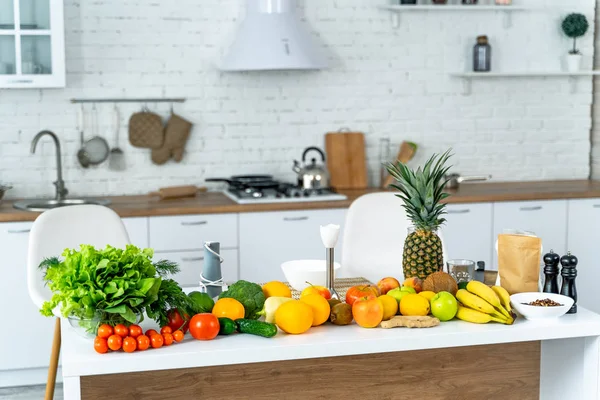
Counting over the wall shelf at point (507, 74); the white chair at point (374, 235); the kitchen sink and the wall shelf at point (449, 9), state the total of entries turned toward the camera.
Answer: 4

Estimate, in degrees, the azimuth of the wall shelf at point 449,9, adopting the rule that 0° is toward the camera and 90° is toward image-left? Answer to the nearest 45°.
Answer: approximately 0°

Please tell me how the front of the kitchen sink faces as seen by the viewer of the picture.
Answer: facing the viewer

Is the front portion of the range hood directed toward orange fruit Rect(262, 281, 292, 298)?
yes

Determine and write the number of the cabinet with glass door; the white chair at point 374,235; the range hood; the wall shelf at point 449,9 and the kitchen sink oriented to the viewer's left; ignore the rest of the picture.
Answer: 0

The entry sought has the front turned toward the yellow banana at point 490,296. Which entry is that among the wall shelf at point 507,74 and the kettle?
the wall shelf

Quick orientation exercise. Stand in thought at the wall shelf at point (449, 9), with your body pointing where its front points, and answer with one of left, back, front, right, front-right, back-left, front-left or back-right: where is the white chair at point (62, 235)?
front-right

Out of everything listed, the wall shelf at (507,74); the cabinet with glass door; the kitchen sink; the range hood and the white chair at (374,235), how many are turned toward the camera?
5

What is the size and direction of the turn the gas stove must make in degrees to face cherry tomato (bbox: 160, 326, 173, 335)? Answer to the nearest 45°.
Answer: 0° — it already faces it

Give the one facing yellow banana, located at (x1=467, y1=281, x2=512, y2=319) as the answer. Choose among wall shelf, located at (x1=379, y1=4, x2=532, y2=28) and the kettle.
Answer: the wall shelf

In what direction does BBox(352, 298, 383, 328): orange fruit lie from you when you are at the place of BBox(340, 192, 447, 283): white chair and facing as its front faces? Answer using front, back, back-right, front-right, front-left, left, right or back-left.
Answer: front

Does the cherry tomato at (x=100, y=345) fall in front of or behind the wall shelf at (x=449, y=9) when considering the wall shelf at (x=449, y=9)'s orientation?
in front

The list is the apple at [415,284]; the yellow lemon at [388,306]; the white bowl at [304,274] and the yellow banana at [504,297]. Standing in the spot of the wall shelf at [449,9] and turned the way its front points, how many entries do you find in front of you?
4

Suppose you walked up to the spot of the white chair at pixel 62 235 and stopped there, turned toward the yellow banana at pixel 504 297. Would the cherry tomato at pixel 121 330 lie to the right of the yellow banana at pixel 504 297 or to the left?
right

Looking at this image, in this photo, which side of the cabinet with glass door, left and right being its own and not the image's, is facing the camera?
front

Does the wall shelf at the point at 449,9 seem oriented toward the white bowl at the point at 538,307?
yes

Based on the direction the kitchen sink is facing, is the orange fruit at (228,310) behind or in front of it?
in front

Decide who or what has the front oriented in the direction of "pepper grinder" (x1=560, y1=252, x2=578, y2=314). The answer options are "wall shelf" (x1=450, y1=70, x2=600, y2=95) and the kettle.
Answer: the wall shelf

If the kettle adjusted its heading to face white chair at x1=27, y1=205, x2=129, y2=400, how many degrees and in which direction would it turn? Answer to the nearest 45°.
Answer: approximately 45° to its left
